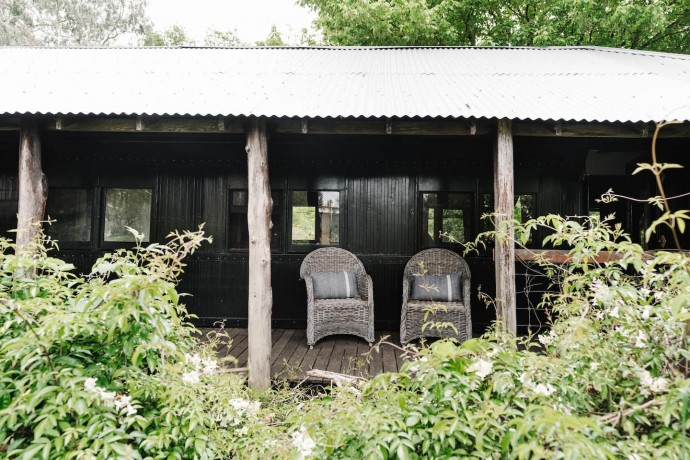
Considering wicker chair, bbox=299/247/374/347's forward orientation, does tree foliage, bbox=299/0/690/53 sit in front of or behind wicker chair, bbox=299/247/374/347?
behind

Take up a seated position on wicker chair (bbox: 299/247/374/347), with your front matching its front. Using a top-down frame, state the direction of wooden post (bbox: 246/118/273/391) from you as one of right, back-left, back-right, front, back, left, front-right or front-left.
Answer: front-right

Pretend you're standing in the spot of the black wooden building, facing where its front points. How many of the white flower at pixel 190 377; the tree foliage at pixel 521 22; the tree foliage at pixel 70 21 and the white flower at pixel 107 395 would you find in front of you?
2

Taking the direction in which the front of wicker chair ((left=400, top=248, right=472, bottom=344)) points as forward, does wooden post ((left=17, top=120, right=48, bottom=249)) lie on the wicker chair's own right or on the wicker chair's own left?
on the wicker chair's own right

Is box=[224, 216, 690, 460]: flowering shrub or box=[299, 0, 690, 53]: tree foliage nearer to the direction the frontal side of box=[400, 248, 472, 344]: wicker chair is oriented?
the flowering shrub

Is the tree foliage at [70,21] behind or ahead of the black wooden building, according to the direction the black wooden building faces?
behind

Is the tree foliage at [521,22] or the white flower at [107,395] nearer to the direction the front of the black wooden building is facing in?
the white flower

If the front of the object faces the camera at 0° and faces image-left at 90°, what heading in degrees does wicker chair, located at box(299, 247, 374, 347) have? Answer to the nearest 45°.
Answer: approximately 0°

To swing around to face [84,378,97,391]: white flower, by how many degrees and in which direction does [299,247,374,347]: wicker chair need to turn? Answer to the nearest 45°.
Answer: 0° — it already faces it
